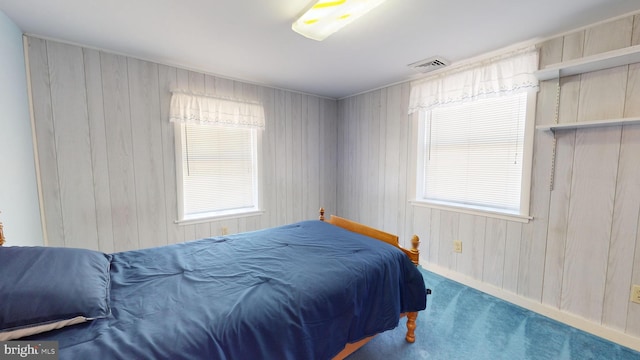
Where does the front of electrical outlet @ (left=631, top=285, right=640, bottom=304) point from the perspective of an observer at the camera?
facing the viewer

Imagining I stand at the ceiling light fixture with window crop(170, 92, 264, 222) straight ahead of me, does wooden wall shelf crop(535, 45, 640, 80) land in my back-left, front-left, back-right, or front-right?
back-right

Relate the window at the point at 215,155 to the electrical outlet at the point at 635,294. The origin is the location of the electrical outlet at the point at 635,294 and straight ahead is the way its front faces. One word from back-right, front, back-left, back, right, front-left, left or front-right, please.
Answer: front-right

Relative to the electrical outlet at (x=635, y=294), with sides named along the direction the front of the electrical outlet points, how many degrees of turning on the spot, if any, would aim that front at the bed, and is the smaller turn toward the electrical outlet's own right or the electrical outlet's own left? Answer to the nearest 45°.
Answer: approximately 45° to the electrical outlet's own right

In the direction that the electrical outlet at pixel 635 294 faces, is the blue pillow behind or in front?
in front

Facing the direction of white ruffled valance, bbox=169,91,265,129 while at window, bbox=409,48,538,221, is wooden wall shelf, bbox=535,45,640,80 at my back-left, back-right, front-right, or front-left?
back-left
